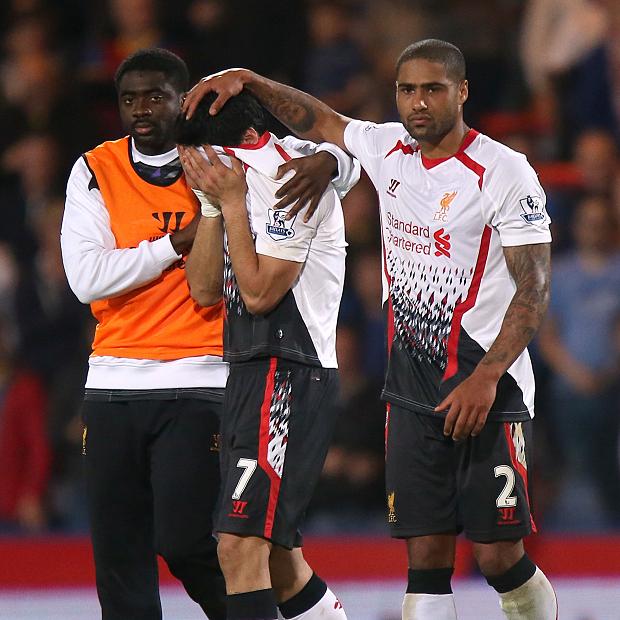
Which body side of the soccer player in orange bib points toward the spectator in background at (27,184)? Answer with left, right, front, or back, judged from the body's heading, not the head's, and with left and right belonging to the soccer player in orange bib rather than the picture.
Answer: back

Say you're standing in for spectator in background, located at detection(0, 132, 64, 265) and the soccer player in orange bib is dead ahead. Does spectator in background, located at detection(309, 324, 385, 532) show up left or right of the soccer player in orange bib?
left

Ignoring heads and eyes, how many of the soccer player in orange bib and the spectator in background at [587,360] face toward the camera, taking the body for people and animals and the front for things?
2

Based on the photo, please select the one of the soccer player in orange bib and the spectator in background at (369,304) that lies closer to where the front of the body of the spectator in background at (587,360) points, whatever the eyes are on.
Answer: the soccer player in orange bib

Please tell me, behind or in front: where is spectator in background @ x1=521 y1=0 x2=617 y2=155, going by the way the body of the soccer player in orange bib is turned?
behind

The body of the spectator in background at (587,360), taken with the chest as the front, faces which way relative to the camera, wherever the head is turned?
toward the camera

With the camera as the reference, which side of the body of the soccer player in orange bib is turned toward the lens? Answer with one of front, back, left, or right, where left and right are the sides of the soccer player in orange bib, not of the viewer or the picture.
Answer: front

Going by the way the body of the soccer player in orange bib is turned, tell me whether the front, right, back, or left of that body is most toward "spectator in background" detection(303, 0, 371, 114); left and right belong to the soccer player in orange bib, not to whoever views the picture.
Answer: back

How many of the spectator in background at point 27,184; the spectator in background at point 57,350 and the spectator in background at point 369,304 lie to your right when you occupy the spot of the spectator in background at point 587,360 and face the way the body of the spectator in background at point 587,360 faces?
3

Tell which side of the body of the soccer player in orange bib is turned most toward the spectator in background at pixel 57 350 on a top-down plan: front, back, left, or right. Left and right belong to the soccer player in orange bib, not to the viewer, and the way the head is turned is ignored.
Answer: back

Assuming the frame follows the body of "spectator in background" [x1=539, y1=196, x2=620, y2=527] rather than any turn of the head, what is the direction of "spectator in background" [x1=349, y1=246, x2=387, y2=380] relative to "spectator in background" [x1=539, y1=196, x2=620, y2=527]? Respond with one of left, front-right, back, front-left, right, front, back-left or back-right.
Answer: right

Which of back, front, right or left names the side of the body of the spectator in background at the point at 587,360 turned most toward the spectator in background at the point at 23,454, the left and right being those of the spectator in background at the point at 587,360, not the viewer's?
right

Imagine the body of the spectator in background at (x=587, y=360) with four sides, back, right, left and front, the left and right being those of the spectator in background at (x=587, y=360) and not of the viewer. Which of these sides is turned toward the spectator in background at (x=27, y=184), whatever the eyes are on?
right

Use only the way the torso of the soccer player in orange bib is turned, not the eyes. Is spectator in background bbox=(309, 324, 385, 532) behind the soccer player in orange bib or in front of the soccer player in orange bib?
behind
